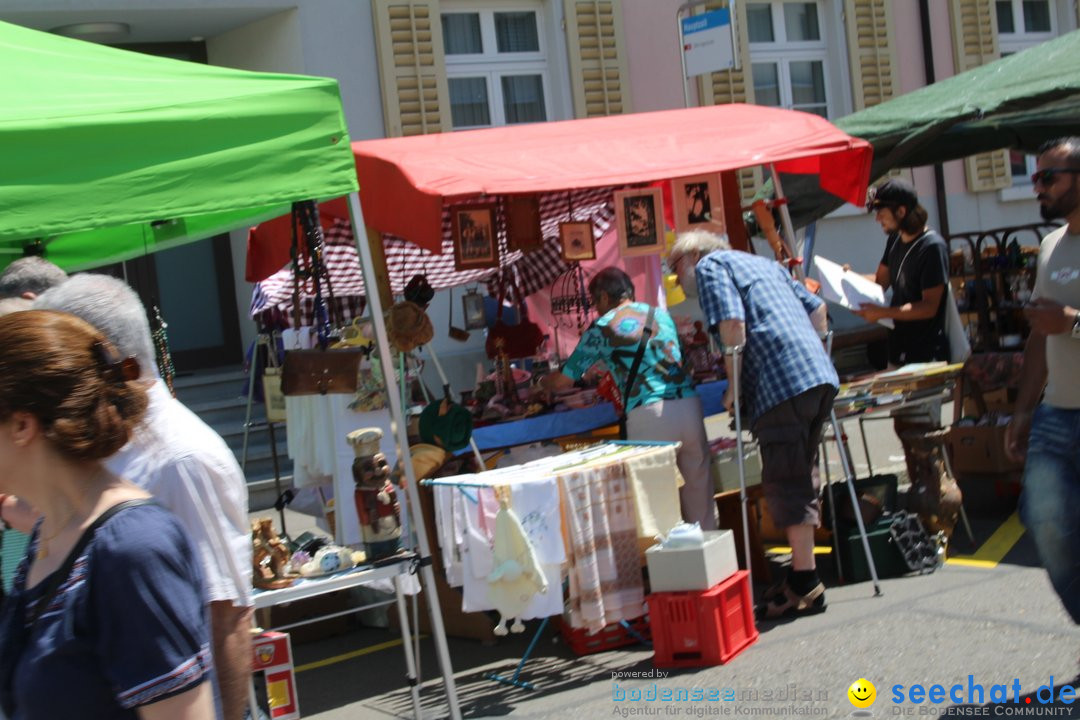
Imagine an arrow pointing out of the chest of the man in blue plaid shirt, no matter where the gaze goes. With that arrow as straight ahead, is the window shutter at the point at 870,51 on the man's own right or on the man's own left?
on the man's own right

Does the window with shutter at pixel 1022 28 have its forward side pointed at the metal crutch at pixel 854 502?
yes

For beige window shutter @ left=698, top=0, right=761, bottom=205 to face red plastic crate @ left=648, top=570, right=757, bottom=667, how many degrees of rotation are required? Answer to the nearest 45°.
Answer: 0° — it already faces it

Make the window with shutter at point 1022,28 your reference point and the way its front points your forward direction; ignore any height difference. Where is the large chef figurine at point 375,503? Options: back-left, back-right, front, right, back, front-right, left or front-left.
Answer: front

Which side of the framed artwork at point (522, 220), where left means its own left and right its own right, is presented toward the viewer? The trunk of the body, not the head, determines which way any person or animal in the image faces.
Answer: front

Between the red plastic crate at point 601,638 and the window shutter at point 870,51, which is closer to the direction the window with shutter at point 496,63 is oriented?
the red plastic crate

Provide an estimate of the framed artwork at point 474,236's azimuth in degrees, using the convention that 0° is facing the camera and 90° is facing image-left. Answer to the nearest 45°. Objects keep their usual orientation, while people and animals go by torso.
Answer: approximately 0°

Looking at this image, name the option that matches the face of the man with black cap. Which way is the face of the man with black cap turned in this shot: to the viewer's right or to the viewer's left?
to the viewer's left

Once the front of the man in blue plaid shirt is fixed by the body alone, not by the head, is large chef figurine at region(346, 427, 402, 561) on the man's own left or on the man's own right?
on the man's own left

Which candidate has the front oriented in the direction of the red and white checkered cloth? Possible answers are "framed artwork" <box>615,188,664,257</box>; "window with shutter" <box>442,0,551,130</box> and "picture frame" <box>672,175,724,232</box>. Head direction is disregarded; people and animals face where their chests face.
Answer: the window with shutter

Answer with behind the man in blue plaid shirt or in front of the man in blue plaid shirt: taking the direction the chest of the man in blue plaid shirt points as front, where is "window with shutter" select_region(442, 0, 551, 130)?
in front

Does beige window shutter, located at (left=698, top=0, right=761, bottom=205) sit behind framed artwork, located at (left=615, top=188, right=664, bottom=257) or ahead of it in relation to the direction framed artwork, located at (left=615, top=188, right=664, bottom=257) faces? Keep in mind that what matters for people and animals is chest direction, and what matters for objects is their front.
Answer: behind

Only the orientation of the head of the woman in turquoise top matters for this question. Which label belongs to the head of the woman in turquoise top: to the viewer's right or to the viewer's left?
to the viewer's left

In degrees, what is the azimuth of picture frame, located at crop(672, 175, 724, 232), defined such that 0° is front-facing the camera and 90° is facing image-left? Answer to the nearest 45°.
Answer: approximately 0°

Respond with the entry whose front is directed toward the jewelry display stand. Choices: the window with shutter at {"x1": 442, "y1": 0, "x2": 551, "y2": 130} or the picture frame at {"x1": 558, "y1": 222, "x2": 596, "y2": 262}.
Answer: the window with shutter

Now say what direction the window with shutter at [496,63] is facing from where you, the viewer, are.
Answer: facing the viewer

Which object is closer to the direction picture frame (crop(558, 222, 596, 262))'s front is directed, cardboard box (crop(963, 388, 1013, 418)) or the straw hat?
the straw hat

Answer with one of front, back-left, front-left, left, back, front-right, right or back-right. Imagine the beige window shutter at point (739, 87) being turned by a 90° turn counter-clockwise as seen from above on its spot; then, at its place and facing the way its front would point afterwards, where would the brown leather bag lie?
right
